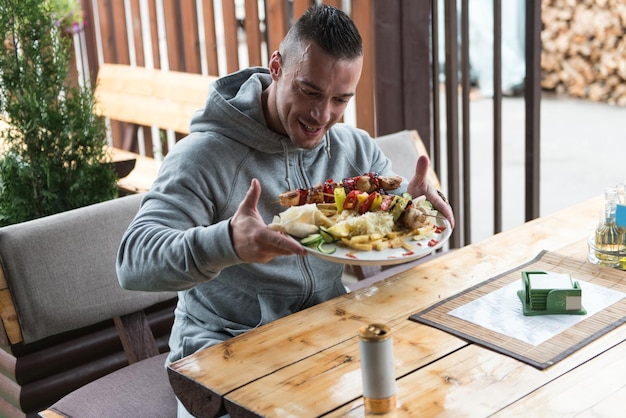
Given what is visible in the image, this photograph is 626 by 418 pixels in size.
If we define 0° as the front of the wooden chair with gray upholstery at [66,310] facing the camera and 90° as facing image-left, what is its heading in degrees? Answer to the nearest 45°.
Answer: approximately 315°

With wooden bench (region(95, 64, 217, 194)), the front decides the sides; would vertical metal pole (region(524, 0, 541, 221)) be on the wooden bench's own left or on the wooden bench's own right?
on the wooden bench's own left

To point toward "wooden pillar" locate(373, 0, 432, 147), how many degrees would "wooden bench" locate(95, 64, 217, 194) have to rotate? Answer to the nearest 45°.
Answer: approximately 90° to its left

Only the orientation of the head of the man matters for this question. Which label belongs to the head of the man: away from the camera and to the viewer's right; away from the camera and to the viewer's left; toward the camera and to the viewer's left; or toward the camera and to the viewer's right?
toward the camera and to the viewer's right

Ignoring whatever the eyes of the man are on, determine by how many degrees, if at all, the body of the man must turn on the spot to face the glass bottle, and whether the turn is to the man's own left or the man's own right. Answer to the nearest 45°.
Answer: approximately 45° to the man's own left

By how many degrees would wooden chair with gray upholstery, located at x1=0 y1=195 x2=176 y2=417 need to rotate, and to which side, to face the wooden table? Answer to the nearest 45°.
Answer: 0° — it already faces it

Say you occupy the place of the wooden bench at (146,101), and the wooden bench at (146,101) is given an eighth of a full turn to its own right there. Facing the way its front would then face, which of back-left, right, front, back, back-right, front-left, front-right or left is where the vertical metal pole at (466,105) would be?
back-left

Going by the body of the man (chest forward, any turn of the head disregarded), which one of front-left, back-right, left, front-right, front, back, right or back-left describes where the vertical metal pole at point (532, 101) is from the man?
left

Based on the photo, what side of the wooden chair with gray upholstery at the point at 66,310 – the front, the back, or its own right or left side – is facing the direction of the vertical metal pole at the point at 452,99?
left

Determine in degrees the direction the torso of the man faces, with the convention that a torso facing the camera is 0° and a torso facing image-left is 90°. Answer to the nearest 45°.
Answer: approximately 315°

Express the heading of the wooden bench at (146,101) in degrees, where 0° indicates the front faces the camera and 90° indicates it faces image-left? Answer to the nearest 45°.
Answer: approximately 45°

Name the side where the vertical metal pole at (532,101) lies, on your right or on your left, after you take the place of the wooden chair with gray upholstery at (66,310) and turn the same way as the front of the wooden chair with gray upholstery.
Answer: on your left

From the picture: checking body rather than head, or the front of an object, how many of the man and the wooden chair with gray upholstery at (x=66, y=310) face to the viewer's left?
0
